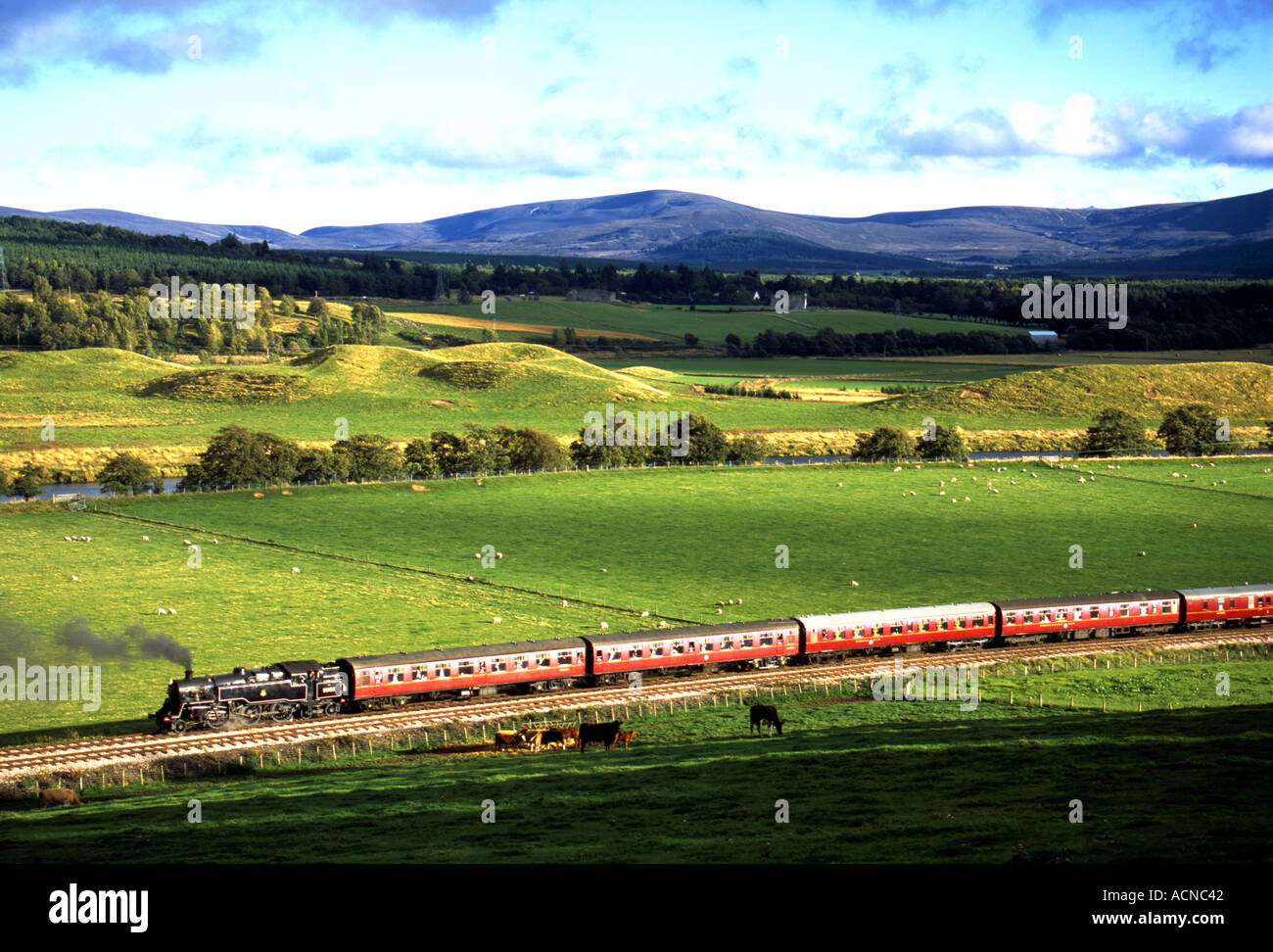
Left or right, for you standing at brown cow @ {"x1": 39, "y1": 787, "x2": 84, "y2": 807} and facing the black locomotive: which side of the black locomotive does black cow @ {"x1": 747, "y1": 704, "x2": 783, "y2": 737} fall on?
right

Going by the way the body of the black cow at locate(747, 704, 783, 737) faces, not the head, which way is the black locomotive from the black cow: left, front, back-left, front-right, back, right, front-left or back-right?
back

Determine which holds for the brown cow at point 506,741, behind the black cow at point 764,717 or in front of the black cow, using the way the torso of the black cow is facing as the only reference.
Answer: behind

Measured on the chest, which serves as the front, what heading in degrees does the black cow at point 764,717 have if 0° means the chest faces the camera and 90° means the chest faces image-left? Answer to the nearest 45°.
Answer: approximately 270°
